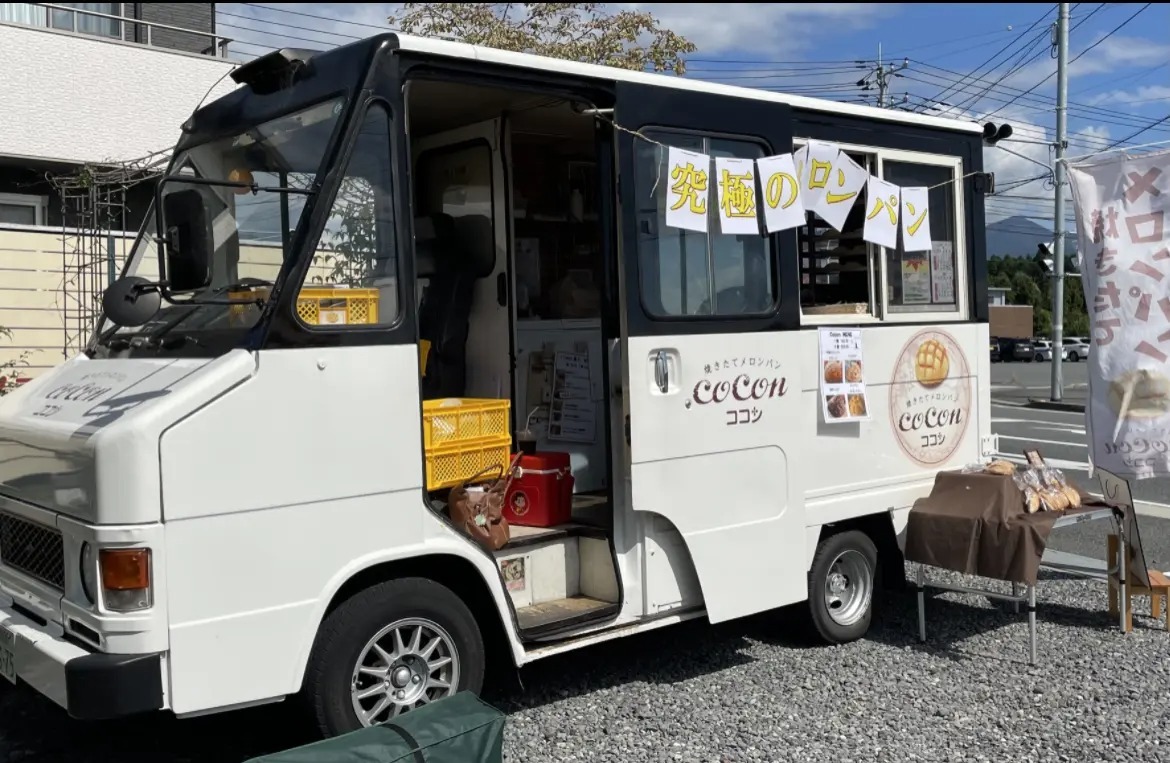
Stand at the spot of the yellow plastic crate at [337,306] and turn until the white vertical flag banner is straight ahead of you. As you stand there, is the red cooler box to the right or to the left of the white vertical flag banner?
left

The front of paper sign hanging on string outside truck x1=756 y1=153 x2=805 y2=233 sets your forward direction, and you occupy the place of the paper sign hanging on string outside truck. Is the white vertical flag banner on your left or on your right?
on your left

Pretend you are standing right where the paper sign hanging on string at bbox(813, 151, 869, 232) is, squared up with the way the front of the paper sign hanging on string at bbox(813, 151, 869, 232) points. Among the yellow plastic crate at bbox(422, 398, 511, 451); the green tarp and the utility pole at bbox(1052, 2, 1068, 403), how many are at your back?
1

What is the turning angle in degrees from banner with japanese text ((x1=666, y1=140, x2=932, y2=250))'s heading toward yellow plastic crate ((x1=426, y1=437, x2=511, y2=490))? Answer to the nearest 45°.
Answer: approximately 45° to its right

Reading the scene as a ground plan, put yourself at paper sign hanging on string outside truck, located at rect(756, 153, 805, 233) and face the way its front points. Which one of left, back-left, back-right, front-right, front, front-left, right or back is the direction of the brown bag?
front-right

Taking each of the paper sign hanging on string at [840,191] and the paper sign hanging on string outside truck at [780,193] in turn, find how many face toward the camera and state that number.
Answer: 2
